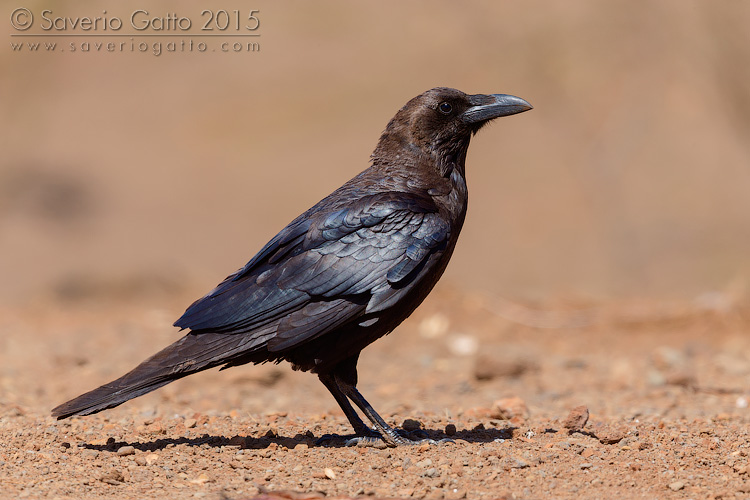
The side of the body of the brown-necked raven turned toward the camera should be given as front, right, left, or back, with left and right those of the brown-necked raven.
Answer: right

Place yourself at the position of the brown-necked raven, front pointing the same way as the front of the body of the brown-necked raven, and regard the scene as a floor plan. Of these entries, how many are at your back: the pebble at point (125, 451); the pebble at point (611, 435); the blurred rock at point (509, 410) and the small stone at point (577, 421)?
1

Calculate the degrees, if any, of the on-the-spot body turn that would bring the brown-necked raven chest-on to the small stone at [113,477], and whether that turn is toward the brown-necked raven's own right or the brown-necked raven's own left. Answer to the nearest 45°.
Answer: approximately 180°

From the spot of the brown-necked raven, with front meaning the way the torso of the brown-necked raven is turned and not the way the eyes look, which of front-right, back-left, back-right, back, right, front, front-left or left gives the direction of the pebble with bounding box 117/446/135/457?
back

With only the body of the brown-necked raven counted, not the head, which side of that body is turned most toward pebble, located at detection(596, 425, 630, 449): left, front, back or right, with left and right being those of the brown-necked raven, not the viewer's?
front

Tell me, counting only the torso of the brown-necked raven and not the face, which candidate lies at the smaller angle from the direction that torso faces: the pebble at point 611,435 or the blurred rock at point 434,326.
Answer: the pebble

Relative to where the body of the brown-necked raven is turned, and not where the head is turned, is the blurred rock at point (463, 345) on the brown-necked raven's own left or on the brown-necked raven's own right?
on the brown-necked raven's own left

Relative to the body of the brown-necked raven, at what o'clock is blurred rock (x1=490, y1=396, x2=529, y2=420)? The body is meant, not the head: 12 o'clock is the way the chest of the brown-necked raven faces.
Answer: The blurred rock is roughly at 10 o'clock from the brown-necked raven.

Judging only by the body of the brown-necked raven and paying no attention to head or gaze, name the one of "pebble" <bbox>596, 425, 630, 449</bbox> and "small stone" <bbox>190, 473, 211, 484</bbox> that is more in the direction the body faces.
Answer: the pebble
